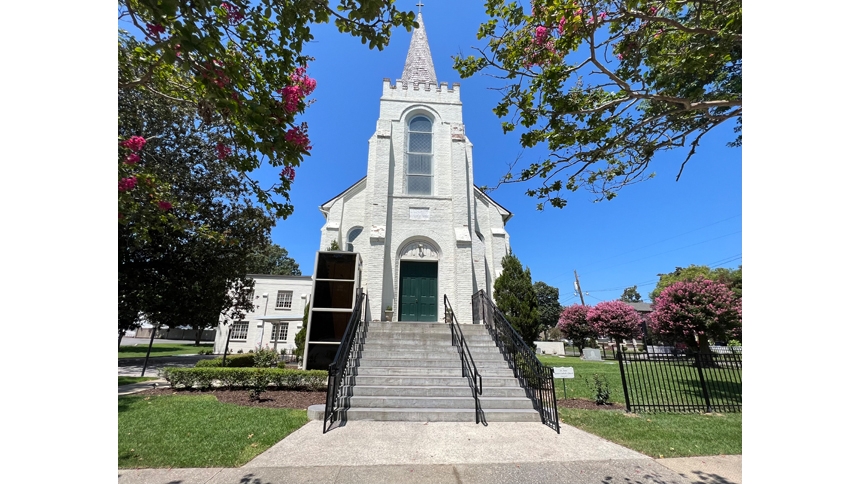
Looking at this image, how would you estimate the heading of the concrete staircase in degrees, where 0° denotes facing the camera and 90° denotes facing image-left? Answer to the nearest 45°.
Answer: approximately 0°

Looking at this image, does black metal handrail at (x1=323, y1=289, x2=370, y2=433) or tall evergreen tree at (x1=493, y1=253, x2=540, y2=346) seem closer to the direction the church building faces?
the black metal handrail

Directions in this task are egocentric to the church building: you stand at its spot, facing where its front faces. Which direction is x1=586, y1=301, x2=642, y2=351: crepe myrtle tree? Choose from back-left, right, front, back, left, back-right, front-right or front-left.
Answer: back-left

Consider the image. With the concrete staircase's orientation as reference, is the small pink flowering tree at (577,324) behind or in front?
behind

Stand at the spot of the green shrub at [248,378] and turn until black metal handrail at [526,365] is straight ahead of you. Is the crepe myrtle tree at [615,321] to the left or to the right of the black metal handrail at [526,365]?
left

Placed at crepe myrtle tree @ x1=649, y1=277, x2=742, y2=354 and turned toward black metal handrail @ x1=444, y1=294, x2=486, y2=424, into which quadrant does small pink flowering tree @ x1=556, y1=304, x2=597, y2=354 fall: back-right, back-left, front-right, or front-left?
back-right

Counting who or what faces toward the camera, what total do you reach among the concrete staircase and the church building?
2

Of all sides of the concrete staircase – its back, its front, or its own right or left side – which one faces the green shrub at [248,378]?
right

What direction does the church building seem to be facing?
toward the camera

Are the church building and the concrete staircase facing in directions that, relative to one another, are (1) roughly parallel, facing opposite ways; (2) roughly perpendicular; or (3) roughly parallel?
roughly parallel

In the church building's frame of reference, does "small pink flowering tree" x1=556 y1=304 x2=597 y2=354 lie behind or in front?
behind
